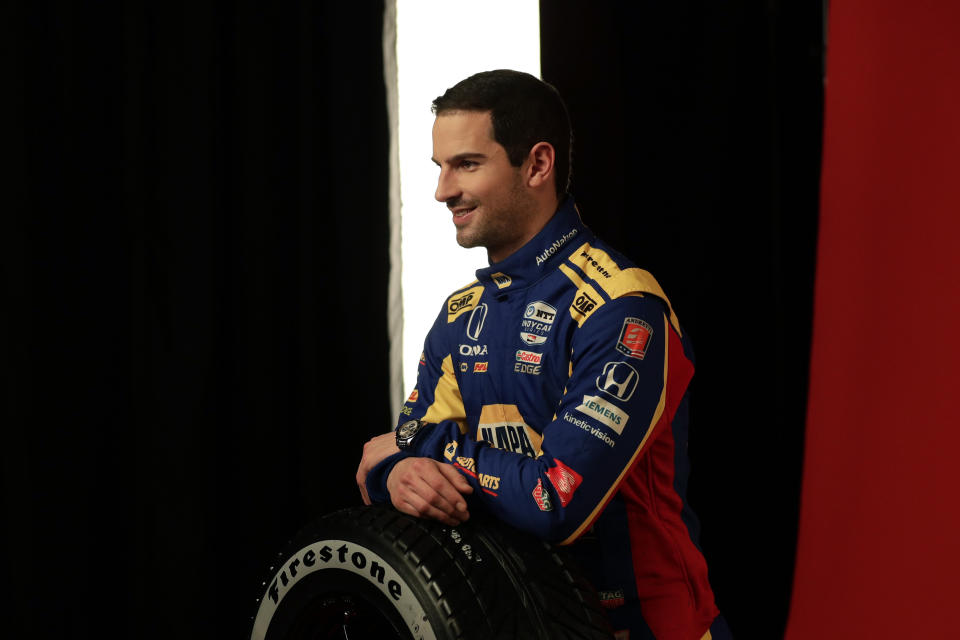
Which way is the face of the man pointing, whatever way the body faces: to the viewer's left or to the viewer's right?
to the viewer's left

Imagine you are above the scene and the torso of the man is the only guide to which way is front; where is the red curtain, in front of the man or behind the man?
behind

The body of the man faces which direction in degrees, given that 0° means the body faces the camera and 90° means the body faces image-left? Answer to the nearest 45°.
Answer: approximately 45°
